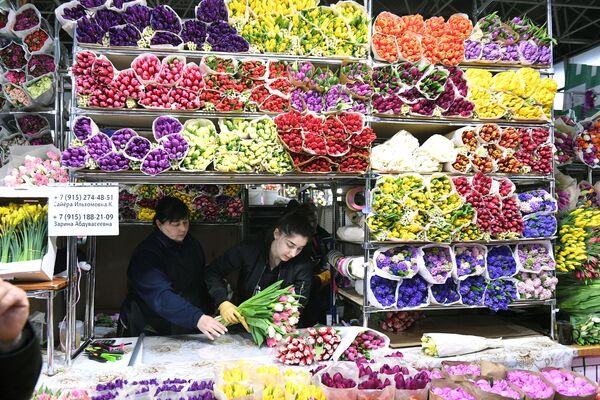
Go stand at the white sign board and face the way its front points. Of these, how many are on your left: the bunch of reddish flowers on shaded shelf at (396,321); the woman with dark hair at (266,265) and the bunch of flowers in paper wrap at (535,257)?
3

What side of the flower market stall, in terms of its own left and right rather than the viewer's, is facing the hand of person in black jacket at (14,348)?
front

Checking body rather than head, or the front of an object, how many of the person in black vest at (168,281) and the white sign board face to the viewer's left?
0

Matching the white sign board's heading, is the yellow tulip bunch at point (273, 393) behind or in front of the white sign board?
in front

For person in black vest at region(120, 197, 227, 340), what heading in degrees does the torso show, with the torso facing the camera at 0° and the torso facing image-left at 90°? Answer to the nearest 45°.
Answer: approximately 315°

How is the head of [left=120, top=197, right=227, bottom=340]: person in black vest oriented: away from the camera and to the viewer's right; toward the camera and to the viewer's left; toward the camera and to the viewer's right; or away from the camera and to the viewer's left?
toward the camera and to the viewer's right

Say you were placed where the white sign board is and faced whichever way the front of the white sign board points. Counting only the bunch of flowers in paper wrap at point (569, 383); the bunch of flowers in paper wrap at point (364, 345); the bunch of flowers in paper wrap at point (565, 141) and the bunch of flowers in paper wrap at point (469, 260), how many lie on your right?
0

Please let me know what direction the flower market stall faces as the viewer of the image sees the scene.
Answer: facing the viewer

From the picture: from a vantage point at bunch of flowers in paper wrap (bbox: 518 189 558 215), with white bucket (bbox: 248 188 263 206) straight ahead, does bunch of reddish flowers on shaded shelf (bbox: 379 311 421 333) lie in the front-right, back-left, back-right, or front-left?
front-left

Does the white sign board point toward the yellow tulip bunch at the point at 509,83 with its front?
no

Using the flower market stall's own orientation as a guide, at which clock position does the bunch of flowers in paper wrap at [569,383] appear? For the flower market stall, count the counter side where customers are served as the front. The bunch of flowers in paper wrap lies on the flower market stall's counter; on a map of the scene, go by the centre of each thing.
The bunch of flowers in paper wrap is roughly at 10 o'clock from the flower market stall.
